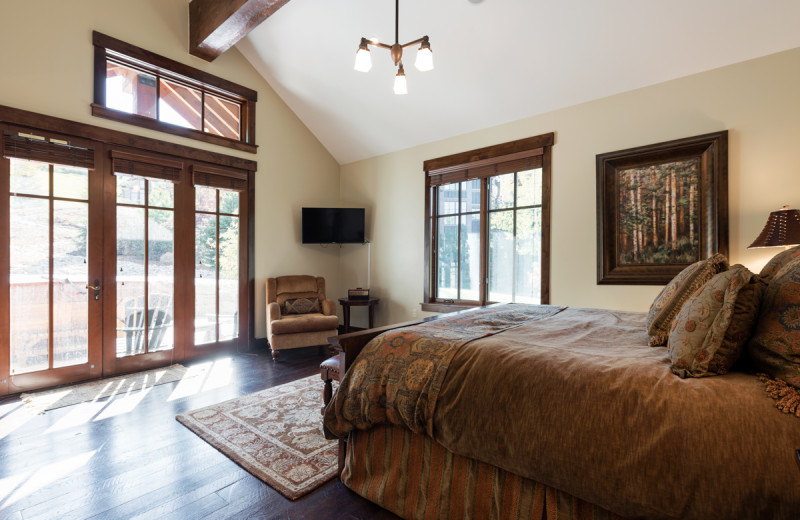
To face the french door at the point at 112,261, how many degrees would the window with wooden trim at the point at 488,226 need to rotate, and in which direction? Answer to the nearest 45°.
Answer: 0° — it already faces it

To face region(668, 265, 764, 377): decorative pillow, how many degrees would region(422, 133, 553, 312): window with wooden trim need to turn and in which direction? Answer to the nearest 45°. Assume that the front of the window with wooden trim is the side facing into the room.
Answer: approximately 45° to its left

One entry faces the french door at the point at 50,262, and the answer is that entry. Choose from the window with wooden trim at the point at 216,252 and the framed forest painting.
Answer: the framed forest painting

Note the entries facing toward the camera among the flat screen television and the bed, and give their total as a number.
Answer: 1

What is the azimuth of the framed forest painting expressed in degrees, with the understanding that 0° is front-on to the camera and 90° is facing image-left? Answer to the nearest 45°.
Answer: approximately 45°

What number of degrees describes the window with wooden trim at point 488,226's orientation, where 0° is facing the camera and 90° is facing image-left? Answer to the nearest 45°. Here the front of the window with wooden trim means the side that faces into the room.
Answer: approximately 45°

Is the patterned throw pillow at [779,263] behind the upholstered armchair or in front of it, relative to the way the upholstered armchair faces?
in front
